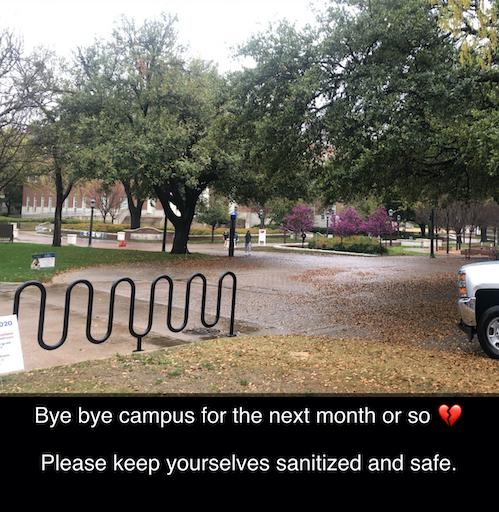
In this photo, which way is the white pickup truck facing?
to the viewer's left

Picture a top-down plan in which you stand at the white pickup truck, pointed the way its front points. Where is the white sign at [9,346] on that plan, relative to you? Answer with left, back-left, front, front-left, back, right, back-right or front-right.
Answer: front-left

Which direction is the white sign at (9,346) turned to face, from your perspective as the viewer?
facing the viewer

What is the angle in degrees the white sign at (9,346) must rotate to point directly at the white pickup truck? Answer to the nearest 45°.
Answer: approximately 90° to its left

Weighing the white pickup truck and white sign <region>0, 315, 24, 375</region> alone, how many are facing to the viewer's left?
1

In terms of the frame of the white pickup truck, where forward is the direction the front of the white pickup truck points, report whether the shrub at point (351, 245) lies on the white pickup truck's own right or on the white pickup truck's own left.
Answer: on the white pickup truck's own right

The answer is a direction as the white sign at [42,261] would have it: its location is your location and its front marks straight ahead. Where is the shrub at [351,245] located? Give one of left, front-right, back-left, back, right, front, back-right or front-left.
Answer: back-left

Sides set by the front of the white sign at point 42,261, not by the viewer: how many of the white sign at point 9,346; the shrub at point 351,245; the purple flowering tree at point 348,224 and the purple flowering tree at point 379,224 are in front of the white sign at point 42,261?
1

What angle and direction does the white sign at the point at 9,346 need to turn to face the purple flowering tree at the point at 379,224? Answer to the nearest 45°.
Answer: approximately 135° to its left

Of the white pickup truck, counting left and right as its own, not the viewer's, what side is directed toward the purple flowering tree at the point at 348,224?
right

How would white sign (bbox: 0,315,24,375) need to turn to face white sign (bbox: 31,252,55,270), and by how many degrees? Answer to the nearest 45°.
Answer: approximately 180°

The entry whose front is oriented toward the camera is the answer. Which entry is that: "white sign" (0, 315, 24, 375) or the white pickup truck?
the white sign

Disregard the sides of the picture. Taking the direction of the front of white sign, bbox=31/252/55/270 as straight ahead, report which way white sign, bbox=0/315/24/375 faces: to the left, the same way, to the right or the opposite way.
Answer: the same way

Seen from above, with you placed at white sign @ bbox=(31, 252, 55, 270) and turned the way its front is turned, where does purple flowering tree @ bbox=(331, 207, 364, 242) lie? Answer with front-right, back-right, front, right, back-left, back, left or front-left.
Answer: back-left

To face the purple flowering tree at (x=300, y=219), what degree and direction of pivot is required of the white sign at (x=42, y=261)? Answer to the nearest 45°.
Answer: approximately 135° to its left

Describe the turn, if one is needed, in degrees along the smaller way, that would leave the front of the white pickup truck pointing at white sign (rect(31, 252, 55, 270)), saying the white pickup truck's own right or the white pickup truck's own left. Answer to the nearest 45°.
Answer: approximately 45° to the white pickup truck's own right

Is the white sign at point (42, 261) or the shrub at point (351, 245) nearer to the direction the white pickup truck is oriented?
the white sign

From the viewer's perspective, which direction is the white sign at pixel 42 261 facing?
toward the camera
